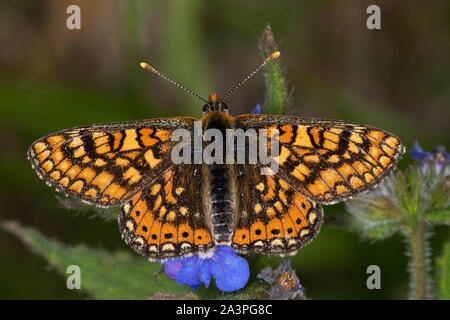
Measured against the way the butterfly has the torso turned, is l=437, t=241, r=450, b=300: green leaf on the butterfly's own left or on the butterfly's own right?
on the butterfly's own right

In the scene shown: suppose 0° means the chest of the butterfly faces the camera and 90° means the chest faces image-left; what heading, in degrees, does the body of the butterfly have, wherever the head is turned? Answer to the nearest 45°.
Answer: approximately 180°
